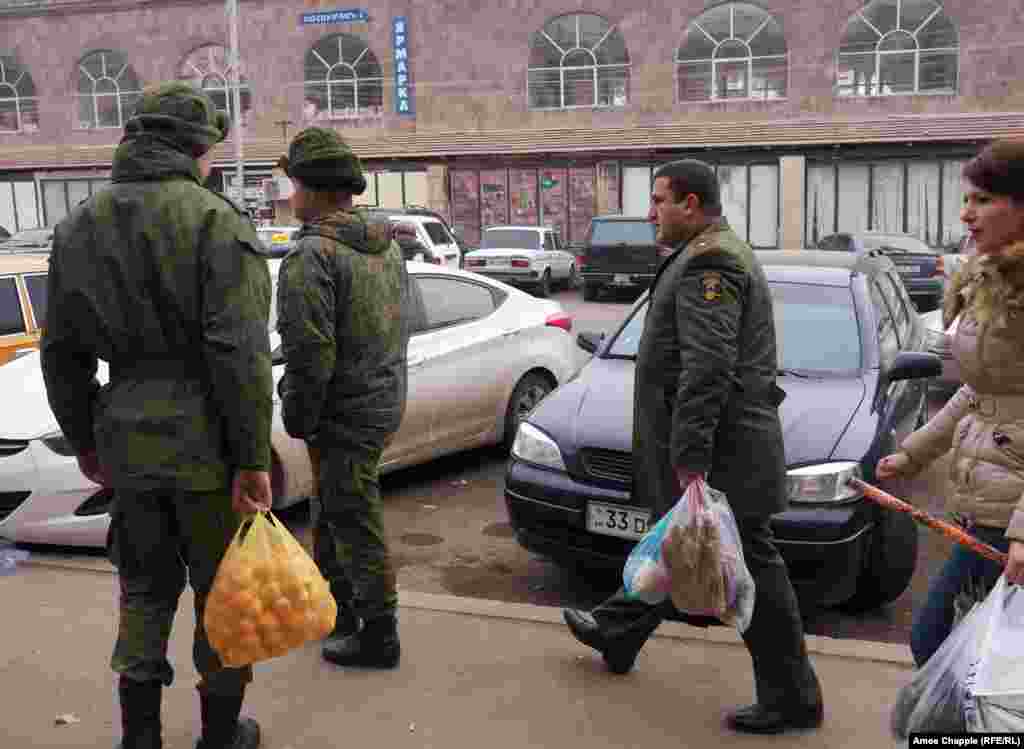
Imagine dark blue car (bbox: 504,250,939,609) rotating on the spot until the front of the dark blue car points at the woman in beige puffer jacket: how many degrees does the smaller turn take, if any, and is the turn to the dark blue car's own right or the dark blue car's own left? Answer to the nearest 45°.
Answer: approximately 45° to the dark blue car's own left

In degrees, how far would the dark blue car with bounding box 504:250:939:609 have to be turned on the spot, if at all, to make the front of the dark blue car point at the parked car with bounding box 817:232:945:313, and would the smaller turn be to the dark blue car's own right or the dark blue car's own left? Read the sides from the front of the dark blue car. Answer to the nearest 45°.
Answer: approximately 135° to the dark blue car's own right

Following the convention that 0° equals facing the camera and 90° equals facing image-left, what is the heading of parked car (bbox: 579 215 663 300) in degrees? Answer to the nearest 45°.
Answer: approximately 180°

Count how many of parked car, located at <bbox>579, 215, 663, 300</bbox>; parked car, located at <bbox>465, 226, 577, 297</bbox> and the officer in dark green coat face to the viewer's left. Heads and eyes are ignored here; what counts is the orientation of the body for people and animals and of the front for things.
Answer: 1

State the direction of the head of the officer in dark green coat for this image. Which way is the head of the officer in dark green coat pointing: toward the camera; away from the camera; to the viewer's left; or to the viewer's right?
to the viewer's left

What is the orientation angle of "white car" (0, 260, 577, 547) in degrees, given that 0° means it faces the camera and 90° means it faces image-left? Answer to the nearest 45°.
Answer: approximately 45°

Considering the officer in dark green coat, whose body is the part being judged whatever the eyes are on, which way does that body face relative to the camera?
to the viewer's left

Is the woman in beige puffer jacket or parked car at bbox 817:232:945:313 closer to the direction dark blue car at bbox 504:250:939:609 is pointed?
the woman in beige puffer jacket

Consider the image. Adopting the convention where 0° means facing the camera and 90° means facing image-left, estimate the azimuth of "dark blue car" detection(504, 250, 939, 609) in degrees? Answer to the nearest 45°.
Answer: approximately 45°

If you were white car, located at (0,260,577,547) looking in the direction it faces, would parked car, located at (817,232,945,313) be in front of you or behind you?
behind

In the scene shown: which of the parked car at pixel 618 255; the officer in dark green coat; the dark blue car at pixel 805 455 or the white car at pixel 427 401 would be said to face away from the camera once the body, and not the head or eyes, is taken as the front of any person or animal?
the parked car

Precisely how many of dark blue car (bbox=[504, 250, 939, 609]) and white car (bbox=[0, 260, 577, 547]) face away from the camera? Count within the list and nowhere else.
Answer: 0

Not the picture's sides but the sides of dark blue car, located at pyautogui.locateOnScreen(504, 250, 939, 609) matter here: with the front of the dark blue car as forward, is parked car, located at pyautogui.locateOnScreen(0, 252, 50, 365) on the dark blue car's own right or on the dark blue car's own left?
on the dark blue car's own right

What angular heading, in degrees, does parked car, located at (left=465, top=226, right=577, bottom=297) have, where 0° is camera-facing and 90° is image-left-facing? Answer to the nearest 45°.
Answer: approximately 225°

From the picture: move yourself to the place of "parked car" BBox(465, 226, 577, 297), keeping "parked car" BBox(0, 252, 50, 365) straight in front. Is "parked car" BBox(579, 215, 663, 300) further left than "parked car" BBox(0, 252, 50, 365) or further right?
left
